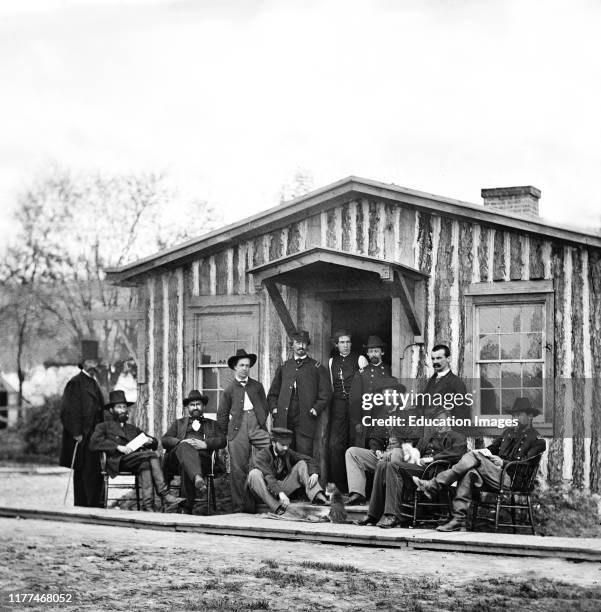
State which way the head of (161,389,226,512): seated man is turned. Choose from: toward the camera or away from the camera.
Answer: toward the camera

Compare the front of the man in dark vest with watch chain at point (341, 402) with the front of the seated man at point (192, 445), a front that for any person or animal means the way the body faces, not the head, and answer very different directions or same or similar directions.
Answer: same or similar directions

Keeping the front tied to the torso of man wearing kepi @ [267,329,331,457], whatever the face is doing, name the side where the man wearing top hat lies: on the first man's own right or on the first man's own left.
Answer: on the first man's own right

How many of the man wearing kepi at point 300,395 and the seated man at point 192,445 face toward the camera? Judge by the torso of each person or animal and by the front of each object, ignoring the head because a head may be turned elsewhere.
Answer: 2

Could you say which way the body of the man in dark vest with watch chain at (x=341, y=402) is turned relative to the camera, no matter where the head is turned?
toward the camera

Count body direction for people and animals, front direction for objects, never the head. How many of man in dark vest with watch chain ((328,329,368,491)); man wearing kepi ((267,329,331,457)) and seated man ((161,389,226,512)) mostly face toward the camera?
3

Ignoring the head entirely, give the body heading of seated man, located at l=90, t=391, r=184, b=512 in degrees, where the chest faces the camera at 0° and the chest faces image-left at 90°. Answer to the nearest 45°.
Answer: approximately 315°

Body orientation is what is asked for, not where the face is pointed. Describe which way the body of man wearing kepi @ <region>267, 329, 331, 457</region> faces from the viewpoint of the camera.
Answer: toward the camera

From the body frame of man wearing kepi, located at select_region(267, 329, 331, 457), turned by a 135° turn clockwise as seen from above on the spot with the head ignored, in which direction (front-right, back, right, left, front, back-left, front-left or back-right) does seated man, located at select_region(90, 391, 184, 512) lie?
front-left

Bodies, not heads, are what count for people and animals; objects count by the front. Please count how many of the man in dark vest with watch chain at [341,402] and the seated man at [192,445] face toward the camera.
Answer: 2
